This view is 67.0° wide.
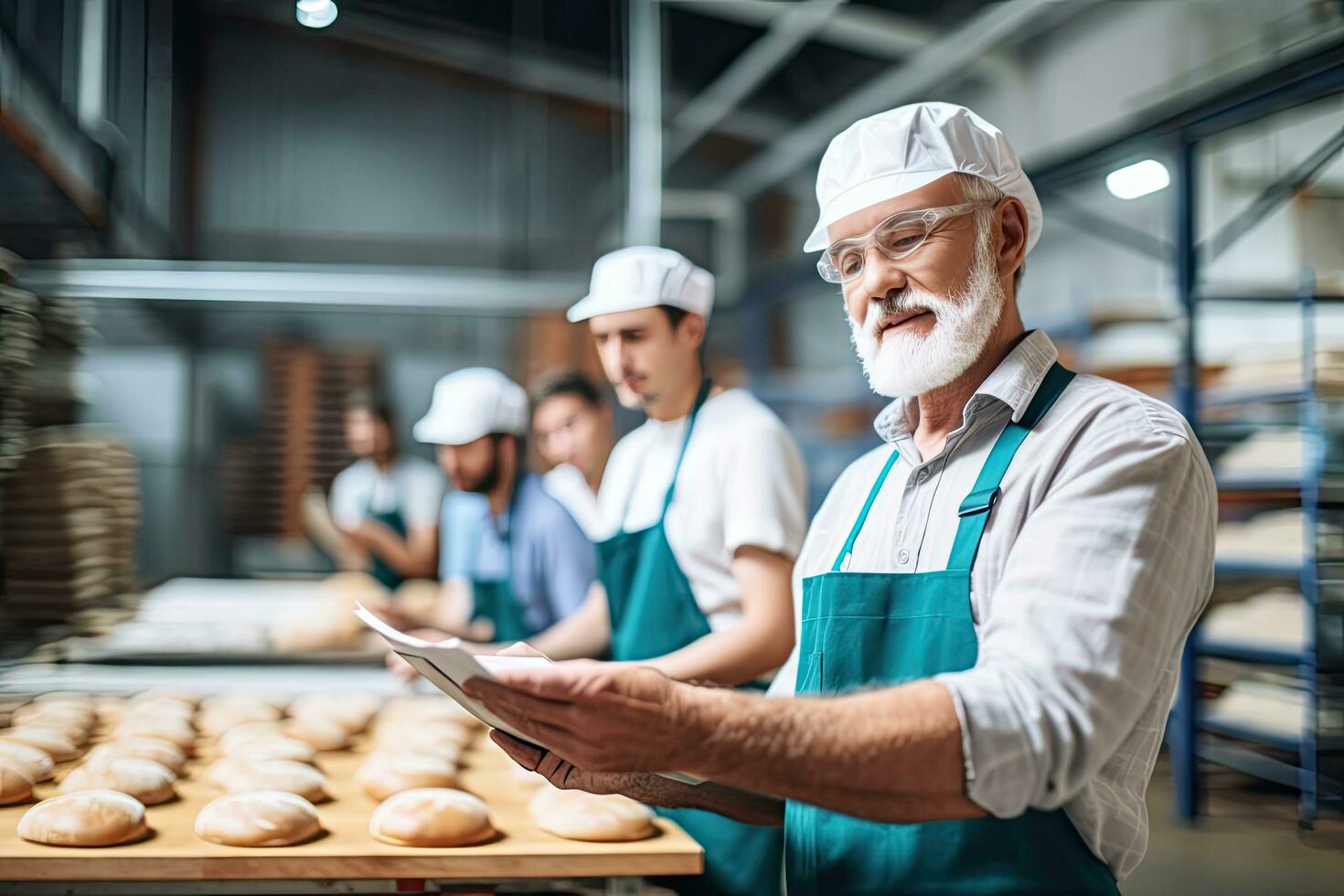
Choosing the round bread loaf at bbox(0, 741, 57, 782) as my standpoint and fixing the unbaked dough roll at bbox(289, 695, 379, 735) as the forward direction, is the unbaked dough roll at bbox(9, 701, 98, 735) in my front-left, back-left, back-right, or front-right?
front-left

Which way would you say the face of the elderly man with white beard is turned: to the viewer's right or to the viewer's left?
to the viewer's left

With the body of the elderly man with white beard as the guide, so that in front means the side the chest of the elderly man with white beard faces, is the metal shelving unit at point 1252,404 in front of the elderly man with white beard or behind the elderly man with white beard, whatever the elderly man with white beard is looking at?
behind

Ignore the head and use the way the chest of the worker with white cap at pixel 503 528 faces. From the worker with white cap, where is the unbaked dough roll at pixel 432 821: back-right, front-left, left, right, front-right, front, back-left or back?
front-left

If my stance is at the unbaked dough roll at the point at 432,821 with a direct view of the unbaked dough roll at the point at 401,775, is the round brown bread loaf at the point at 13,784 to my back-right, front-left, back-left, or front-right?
front-left

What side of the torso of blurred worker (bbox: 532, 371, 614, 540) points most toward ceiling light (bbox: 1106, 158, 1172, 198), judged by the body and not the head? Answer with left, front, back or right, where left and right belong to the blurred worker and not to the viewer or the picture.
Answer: back

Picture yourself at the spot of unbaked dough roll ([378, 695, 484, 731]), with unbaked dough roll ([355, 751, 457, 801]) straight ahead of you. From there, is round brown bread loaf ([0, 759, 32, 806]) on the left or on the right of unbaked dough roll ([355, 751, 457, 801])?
right

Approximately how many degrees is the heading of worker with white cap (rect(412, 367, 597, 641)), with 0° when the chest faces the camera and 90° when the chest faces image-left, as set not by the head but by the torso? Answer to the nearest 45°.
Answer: approximately 45°

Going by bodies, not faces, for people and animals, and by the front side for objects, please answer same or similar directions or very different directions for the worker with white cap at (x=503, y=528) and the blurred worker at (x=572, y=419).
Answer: same or similar directions

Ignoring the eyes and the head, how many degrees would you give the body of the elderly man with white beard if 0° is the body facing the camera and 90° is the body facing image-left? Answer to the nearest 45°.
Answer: approximately 45°

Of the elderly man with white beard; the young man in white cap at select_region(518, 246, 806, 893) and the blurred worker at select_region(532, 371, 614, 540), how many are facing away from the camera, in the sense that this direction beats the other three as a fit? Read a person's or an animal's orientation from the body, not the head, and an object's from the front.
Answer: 0

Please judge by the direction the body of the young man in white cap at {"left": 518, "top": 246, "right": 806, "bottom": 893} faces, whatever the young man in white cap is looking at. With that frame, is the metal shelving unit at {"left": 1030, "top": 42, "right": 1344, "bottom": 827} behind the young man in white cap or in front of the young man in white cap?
behind

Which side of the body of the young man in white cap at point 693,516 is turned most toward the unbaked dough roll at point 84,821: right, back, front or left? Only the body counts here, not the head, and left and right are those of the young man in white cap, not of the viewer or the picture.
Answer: front

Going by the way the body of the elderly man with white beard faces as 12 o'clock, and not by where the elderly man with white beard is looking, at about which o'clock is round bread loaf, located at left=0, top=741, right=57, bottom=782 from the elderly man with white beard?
The round bread loaf is roughly at 2 o'clock from the elderly man with white beard.

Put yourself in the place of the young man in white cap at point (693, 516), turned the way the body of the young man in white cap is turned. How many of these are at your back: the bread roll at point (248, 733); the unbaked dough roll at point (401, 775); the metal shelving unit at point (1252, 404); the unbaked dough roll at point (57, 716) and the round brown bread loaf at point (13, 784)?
1

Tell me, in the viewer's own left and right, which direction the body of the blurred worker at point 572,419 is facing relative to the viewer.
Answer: facing the viewer and to the left of the viewer

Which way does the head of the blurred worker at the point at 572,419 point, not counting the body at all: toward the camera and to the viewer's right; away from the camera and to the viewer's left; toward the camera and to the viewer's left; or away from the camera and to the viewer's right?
toward the camera and to the viewer's left

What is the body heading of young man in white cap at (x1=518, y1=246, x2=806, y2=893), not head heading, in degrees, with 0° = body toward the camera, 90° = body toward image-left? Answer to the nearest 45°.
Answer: approximately 45°
